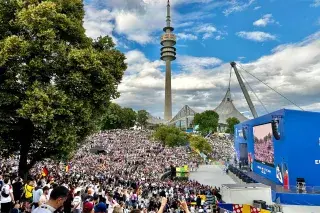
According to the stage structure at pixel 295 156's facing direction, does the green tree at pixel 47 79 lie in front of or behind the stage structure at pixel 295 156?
in front

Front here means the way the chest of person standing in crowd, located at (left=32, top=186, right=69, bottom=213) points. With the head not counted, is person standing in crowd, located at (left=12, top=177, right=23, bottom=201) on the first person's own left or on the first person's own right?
on the first person's own left

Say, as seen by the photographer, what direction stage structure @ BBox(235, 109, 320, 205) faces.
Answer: facing the viewer and to the left of the viewer

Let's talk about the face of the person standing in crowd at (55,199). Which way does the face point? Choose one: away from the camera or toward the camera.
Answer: away from the camera

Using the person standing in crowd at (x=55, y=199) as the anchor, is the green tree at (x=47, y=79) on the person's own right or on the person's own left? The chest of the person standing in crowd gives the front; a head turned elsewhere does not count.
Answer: on the person's own left

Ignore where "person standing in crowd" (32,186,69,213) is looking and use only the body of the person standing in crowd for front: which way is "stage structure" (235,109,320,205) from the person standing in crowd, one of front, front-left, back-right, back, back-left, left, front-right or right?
front

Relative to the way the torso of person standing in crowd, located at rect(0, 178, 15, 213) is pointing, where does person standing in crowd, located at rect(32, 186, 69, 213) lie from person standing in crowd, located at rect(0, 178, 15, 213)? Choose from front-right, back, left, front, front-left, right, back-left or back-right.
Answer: back-right

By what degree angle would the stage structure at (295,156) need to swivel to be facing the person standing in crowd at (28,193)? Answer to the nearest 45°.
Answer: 0° — it already faces them

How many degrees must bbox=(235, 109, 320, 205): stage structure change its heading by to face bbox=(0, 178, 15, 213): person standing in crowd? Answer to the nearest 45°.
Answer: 0° — it already faces them

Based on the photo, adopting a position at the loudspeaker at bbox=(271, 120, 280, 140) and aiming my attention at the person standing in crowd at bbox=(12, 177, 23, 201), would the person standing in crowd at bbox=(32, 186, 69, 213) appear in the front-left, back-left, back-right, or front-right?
front-left

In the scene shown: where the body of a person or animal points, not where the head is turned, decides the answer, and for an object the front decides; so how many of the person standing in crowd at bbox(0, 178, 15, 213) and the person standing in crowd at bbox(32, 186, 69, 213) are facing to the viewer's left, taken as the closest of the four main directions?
0

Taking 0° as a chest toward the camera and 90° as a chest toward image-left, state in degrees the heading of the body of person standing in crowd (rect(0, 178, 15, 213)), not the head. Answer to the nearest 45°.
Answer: approximately 225°

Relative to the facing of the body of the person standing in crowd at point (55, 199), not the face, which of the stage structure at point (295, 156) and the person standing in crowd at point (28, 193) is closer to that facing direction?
the stage structure

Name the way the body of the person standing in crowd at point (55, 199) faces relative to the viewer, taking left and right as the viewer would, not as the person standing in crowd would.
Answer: facing away from the viewer and to the right of the viewer
